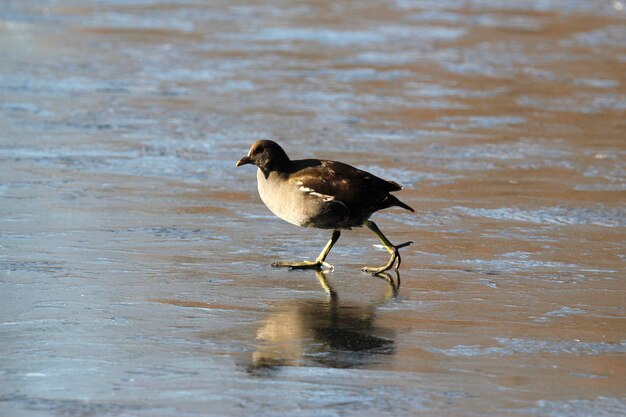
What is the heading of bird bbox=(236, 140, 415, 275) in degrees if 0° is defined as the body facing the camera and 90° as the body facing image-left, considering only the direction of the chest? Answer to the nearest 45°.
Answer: approximately 90°
